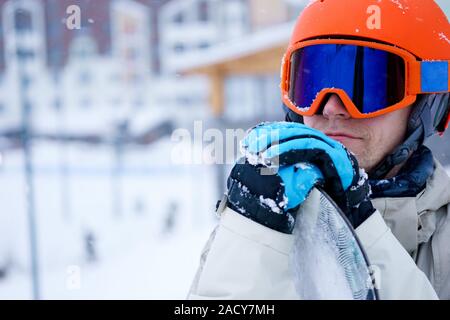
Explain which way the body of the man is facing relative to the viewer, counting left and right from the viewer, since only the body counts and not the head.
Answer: facing the viewer and to the left of the viewer

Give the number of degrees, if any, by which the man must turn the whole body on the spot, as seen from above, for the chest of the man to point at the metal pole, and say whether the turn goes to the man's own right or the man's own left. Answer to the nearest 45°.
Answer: approximately 90° to the man's own right

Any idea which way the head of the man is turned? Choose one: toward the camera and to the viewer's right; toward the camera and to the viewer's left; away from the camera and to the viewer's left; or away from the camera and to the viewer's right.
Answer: toward the camera and to the viewer's left
